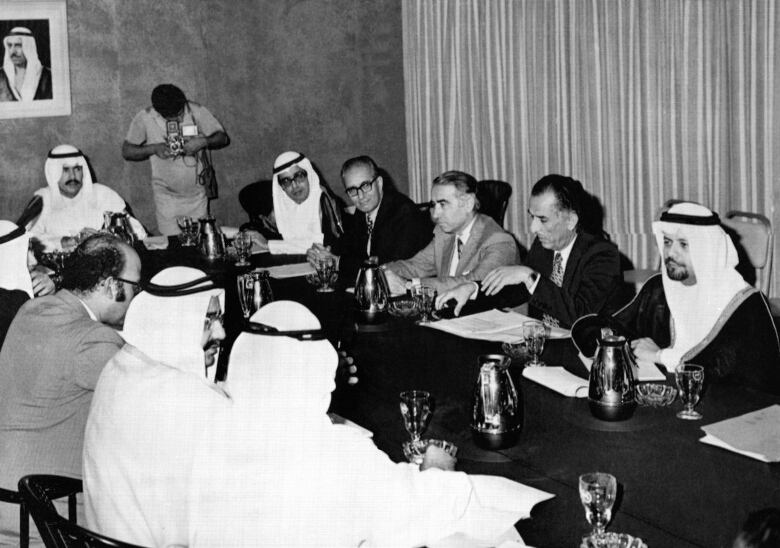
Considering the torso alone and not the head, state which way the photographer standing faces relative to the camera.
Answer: toward the camera

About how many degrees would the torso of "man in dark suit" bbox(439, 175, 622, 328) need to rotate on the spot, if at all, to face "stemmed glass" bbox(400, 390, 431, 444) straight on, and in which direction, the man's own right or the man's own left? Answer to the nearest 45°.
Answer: approximately 45° to the man's own left

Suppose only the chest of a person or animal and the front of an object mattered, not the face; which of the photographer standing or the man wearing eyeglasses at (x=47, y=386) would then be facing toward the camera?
the photographer standing

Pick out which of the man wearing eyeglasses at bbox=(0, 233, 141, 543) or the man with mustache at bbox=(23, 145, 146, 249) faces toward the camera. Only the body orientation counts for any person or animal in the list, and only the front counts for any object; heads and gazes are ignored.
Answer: the man with mustache

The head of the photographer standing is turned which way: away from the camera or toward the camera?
toward the camera

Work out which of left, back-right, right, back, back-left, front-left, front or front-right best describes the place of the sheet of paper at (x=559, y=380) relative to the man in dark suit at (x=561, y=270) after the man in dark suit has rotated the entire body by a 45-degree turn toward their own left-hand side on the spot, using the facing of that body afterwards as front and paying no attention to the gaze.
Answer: front

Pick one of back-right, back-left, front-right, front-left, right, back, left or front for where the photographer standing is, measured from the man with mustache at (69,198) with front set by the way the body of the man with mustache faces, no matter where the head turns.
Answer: back-left

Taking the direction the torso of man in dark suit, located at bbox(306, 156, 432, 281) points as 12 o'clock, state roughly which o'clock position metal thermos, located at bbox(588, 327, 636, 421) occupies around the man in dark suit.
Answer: The metal thermos is roughly at 10 o'clock from the man in dark suit.

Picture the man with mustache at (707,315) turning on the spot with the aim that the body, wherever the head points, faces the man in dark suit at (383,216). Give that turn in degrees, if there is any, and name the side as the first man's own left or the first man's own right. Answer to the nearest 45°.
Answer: approximately 90° to the first man's own right

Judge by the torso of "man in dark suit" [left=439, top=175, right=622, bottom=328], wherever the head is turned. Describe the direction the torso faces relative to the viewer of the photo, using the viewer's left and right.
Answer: facing the viewer and to the left of the viewer

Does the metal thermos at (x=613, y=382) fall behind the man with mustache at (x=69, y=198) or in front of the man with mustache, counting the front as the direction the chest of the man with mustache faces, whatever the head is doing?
in front

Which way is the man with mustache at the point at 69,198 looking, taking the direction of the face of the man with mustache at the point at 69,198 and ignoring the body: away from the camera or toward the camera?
toward the camera

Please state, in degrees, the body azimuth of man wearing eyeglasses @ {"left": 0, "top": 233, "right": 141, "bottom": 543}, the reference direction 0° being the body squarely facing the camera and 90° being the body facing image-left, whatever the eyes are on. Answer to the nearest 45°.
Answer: approximately 225°
